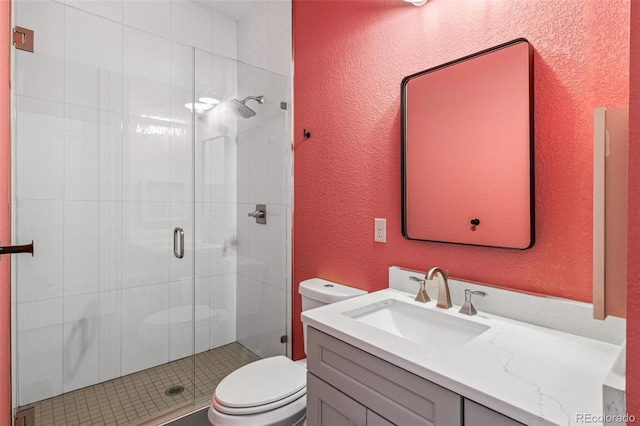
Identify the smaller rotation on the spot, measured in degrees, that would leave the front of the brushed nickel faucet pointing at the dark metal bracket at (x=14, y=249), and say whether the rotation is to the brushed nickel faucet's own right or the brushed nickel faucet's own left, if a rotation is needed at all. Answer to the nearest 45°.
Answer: approximately 45° to the brushed nickel faucet's own right

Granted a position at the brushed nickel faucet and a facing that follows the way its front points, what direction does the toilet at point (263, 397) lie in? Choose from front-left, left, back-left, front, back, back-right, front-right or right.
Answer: front-right

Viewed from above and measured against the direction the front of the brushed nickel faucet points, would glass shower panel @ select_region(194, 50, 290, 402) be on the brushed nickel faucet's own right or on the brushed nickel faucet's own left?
on the brushed nickel faucet's own right

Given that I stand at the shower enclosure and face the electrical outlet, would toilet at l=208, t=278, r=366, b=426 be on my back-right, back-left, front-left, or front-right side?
front-right

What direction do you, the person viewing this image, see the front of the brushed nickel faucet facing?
facing the viewer and to the left of the viewer

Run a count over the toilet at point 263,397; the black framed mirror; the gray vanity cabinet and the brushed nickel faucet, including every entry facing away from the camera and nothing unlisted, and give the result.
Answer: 0

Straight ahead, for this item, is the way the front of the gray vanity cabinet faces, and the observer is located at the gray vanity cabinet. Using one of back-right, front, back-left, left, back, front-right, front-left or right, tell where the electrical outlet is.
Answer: back-right

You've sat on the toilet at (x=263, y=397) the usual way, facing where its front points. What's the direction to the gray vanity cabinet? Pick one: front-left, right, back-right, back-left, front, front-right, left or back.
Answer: left

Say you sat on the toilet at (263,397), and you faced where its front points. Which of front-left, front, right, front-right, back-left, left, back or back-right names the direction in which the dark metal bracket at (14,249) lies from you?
front-right
